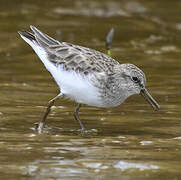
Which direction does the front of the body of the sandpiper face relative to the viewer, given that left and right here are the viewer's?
facing to the right of the viewer
